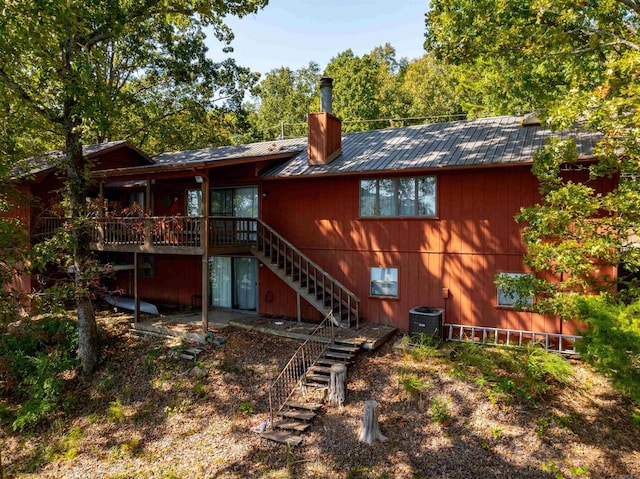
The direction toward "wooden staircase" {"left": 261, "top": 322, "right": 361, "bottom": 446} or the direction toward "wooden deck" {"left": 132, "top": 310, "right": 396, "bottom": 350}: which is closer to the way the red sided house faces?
the wooden staircase

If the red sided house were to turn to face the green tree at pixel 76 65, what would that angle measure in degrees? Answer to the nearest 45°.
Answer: approximately 90° to its right

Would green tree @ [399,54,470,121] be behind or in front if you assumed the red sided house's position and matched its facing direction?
behind

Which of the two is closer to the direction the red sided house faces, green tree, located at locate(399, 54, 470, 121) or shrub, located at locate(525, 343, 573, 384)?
the shrub

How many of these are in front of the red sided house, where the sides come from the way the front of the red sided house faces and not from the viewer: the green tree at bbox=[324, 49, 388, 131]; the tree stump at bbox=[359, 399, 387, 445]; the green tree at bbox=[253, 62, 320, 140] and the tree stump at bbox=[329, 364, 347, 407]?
2

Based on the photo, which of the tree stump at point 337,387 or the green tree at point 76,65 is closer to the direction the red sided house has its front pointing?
the tree stump

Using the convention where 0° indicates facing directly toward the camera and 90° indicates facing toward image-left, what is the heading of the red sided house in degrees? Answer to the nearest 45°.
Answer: approximately 0°

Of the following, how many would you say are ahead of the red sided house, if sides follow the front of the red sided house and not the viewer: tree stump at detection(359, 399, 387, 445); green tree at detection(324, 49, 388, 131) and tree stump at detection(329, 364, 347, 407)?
2

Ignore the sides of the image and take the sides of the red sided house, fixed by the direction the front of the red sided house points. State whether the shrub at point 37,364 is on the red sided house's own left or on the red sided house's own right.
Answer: on the red sided house's own right

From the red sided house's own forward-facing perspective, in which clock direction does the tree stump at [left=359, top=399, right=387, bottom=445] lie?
The tree stump is roughly at 12 o'clock from the red sided house.
